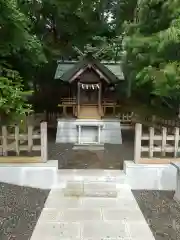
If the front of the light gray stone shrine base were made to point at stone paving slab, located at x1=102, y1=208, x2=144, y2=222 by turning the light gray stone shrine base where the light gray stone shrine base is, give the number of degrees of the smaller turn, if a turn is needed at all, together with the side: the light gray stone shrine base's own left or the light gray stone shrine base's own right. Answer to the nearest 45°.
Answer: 0° — it already faces it

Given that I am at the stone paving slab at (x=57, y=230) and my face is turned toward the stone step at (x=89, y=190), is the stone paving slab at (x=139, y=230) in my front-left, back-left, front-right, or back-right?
front-right

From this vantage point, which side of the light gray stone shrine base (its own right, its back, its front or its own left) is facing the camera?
front

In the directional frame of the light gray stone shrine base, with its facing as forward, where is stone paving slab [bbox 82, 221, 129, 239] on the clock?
The stone paving slab is roughly at 12 o'clock from the light gray stone shrine base.

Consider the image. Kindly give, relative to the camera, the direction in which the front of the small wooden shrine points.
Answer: facing the viewer

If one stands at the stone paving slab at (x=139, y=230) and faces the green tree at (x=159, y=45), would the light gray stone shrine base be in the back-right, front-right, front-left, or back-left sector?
front-left

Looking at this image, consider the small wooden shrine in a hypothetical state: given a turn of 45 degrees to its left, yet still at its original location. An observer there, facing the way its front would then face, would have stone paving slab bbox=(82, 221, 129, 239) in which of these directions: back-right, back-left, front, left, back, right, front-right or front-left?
front-right

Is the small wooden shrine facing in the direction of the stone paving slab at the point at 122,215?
yes

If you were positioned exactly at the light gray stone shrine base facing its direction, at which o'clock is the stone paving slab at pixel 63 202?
The stone paving slab is roughly at 12 o'clock from the light gray stone shrine base.
